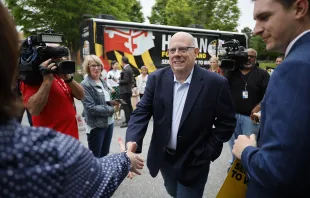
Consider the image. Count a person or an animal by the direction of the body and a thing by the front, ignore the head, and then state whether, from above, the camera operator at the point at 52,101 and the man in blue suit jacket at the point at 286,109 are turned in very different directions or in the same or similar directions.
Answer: very different directions

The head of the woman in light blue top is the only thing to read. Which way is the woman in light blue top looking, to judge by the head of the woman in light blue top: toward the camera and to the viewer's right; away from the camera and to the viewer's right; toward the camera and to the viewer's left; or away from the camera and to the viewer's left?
toward the camera and to the viewer's right

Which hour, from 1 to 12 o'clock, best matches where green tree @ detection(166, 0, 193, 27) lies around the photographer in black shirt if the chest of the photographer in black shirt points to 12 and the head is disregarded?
The green tree is roughly at 4 o'clock from the photographer in black shirt.

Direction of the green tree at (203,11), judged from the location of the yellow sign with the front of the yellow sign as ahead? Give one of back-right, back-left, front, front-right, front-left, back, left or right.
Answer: back

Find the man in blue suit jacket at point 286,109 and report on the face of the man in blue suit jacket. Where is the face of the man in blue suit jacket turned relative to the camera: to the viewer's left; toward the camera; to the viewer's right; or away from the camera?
to the viewer's left

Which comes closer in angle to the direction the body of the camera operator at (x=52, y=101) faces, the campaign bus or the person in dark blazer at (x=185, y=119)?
the person in dark blazer

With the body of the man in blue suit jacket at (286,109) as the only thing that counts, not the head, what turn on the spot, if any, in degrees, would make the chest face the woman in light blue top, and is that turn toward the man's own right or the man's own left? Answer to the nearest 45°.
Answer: approximately 45° to the man's own right

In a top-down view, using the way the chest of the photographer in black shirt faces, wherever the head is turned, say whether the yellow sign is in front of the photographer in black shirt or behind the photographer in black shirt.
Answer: in front

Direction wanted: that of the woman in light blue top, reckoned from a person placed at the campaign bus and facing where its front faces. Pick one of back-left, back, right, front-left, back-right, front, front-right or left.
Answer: back-right

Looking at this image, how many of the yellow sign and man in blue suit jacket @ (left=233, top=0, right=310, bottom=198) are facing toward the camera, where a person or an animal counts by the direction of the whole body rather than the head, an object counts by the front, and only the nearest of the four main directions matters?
1

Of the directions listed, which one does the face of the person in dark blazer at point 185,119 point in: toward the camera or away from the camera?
toward the camera

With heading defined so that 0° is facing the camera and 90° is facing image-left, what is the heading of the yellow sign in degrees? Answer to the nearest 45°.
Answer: approximately 0°
